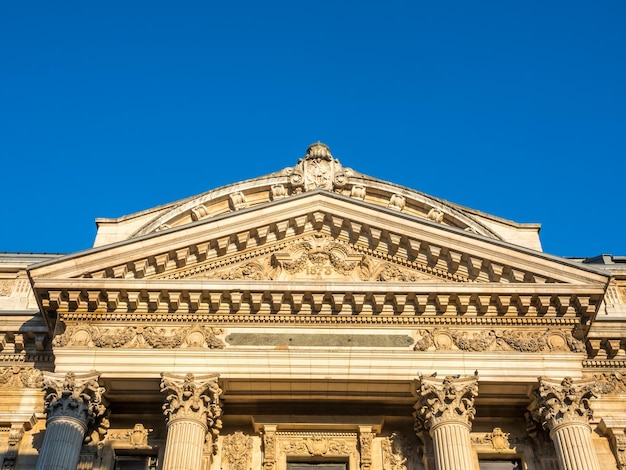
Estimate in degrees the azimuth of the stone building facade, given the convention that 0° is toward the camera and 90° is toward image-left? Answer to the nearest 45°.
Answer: approximately 0°
